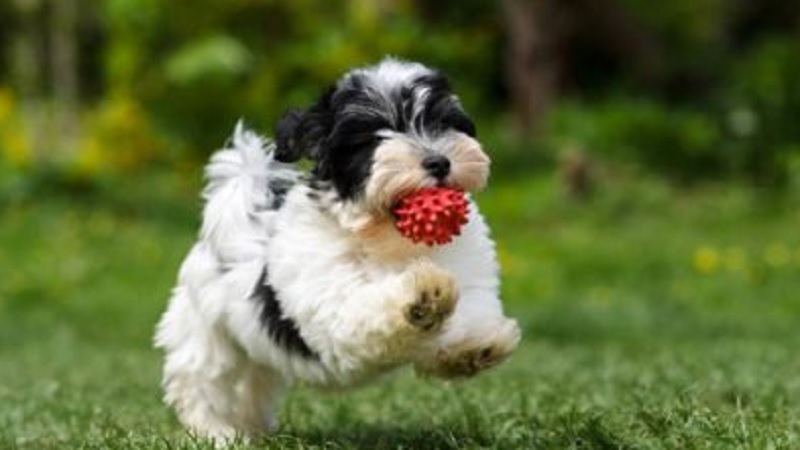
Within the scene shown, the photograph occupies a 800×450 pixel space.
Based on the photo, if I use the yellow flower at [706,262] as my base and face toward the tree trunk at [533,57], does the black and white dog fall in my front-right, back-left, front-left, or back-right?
back-left

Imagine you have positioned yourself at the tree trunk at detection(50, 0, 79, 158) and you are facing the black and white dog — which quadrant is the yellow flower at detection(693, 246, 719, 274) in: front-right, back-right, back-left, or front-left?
front-left

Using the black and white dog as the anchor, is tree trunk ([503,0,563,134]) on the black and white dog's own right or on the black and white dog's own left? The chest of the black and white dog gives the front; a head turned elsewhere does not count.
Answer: on the black and white dog's own left

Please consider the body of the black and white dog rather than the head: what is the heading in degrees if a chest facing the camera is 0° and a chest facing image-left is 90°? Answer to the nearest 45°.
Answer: approximately 315°

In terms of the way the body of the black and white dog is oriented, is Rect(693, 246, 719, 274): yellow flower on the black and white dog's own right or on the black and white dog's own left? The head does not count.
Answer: on the black and white dog's own left
